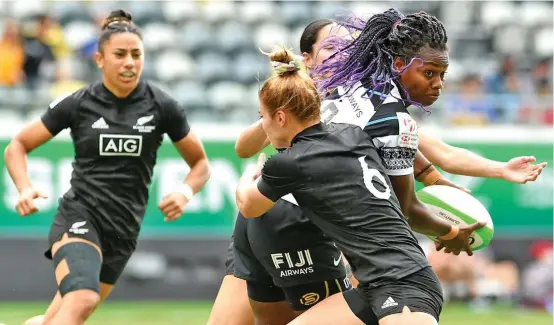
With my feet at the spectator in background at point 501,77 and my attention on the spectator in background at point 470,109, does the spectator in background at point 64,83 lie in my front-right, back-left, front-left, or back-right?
front-right

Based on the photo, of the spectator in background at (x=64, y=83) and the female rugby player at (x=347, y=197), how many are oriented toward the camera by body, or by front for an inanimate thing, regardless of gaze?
1

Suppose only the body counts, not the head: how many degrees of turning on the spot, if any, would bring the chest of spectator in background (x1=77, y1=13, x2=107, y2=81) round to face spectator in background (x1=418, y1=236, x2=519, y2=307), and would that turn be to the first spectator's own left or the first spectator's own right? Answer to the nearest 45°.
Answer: approximately 45° to the first spectator's own left

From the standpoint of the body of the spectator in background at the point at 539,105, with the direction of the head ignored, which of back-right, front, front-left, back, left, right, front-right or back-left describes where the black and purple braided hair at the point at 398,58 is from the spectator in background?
front

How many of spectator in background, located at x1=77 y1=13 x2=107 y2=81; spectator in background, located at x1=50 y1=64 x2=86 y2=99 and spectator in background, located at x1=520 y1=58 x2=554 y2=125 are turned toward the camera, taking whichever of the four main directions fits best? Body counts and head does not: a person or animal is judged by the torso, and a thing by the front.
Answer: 3

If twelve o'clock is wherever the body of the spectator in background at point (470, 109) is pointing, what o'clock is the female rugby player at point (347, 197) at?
The female rugby player is roughly at 12 o'clock from the spectator in background.

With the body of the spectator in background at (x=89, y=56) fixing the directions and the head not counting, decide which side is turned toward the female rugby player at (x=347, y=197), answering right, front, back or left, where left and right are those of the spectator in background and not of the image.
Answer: front

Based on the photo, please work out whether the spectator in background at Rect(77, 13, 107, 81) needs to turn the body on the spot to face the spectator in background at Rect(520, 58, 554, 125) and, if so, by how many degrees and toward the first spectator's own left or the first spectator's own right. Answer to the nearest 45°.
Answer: approximately 90° to the first spectator's own left

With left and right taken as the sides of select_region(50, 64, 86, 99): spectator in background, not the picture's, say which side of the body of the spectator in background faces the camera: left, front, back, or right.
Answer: front

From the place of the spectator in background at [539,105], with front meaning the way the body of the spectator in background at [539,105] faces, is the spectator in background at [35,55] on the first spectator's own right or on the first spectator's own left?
on the first spectator's own right

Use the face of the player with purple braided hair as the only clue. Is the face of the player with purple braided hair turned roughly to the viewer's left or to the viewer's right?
to the viewer's right

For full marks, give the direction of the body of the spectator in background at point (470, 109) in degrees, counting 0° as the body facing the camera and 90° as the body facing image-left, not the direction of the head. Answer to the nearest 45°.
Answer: approximately 0°
